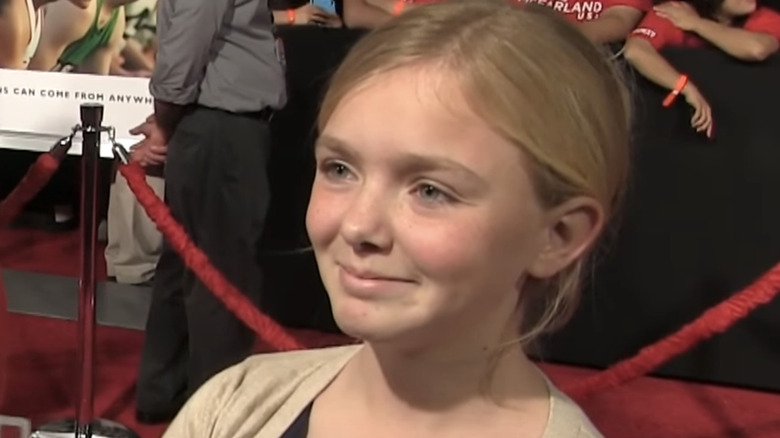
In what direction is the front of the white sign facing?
toward the camera

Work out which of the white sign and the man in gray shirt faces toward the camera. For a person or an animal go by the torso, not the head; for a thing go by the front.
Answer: the white sign

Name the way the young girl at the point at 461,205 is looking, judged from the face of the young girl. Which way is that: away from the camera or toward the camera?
toward the camera

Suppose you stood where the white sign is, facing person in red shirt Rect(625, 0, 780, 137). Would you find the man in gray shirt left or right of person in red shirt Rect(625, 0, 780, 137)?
right

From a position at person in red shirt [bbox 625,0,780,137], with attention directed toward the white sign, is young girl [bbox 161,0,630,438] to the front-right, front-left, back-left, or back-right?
front-left

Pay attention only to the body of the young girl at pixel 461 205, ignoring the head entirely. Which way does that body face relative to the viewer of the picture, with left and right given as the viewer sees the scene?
facing the viewer and to the left of the viewer

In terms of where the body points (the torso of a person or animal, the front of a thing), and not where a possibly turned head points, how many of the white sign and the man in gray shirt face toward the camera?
1
